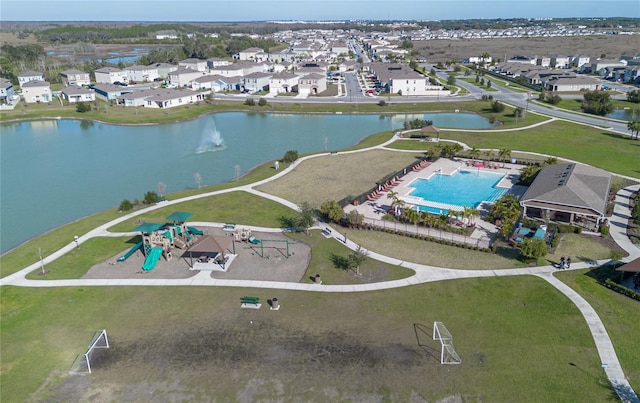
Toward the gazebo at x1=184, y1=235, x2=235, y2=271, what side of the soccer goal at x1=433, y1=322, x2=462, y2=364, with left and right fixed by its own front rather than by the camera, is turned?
front

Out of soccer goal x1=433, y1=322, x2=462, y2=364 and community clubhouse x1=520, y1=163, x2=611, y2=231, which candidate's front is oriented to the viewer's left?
the soccer goal

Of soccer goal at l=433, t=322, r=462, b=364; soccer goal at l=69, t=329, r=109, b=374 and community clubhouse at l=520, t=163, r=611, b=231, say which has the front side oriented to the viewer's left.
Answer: soccer goal at l=433, t=322, r=462, b=364

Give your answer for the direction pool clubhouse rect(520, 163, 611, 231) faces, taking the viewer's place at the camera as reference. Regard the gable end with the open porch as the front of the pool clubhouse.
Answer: facing the viewer

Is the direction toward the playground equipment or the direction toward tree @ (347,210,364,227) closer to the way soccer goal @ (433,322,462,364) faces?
the playground equipment

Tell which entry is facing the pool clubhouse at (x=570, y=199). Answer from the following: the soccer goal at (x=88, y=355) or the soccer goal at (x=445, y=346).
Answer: the soccer goal at (x=88, y=355)

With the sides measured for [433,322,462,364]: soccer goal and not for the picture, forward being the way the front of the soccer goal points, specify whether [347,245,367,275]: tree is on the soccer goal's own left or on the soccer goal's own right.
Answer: on the soccer goal's own right

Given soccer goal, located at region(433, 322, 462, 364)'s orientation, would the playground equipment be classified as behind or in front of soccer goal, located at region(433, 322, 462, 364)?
in front

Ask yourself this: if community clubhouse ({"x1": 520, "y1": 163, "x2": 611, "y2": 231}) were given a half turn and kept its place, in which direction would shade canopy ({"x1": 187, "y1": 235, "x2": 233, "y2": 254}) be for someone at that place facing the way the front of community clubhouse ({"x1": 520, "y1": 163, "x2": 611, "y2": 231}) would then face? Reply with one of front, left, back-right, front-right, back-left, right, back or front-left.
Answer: back-left

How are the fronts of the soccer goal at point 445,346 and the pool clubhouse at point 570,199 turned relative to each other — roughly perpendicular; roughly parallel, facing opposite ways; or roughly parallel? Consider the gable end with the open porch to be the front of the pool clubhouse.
roughly perpendicular

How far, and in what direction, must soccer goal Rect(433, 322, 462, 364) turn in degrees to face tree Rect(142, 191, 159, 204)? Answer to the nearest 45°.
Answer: approximately 45° to its right

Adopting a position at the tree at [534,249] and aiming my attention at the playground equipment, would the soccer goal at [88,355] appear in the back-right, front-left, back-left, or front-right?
front-left

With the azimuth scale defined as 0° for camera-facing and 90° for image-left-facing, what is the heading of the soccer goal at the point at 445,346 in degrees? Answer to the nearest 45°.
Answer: approximately 90°

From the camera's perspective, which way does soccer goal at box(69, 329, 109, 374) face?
to the viewer's right

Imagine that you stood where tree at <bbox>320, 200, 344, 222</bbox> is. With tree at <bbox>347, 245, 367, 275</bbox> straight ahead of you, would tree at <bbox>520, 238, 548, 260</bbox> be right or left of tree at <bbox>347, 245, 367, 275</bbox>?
left

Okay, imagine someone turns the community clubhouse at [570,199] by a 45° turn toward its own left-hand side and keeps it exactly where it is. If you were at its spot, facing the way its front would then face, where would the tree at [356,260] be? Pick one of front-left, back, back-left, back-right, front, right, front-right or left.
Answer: right

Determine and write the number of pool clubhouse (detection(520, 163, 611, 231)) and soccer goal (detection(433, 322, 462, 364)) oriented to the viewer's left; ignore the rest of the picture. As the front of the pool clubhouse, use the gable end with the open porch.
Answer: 1
